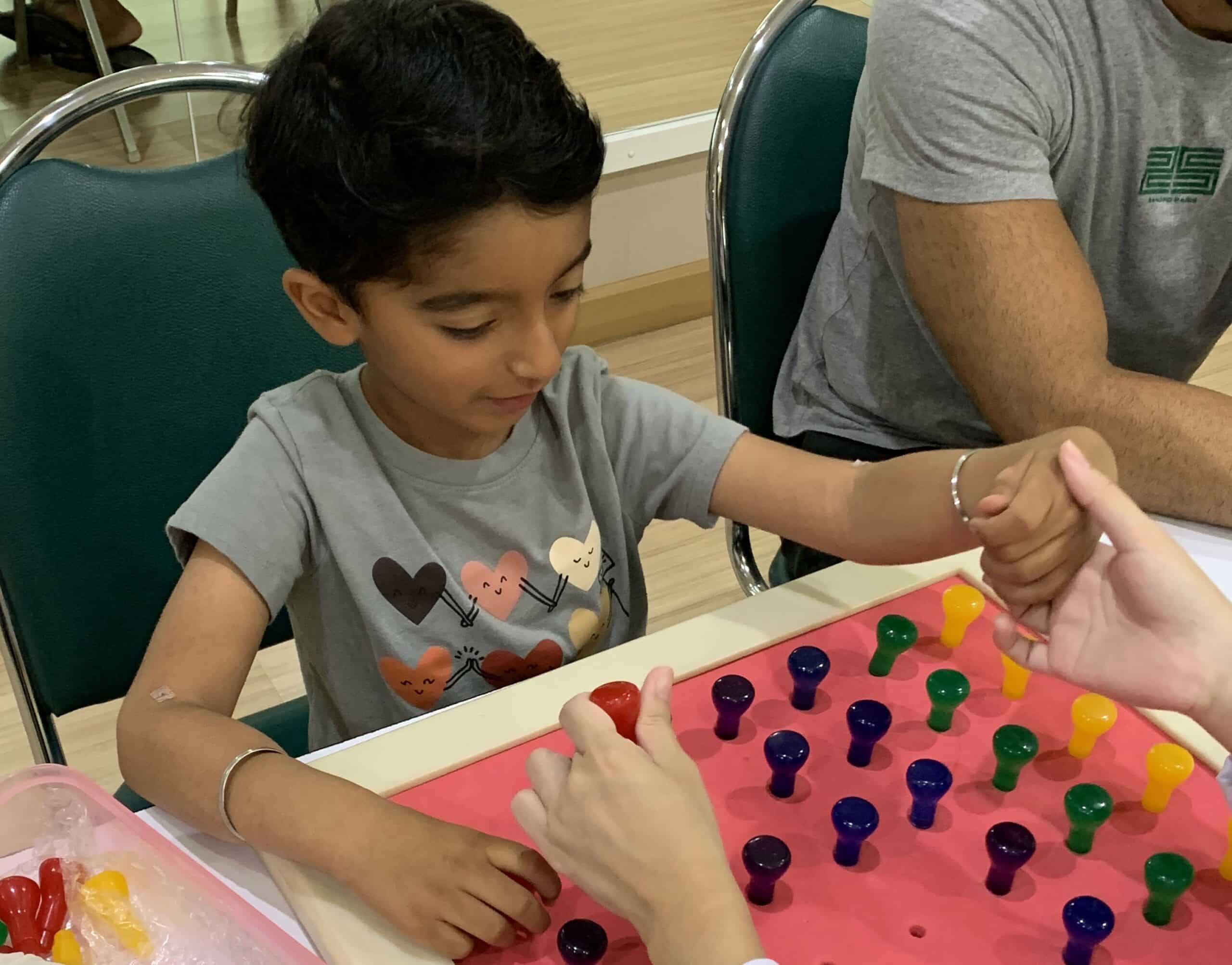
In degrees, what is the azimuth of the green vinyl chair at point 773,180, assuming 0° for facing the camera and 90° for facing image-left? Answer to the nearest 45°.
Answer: approximately 315°

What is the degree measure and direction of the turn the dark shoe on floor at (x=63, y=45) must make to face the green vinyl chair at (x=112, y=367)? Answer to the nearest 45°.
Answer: approximately 90° to its left

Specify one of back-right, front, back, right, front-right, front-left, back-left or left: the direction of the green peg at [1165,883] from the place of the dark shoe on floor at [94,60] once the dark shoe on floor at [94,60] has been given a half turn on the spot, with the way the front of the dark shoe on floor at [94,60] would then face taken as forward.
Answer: right

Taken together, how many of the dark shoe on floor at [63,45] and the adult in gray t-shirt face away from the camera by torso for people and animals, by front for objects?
0

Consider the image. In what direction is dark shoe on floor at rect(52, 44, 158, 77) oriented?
to the viewer's right

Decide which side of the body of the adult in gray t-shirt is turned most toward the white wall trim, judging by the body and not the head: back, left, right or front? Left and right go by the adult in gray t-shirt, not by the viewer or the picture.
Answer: back

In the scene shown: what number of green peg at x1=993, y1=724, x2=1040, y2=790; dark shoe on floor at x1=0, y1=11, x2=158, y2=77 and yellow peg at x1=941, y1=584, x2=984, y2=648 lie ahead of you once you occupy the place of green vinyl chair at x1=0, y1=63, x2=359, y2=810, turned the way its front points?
2

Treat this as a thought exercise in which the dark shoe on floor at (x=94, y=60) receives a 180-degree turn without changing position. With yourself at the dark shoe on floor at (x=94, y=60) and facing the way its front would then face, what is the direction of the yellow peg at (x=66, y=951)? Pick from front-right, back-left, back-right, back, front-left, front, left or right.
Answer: right
